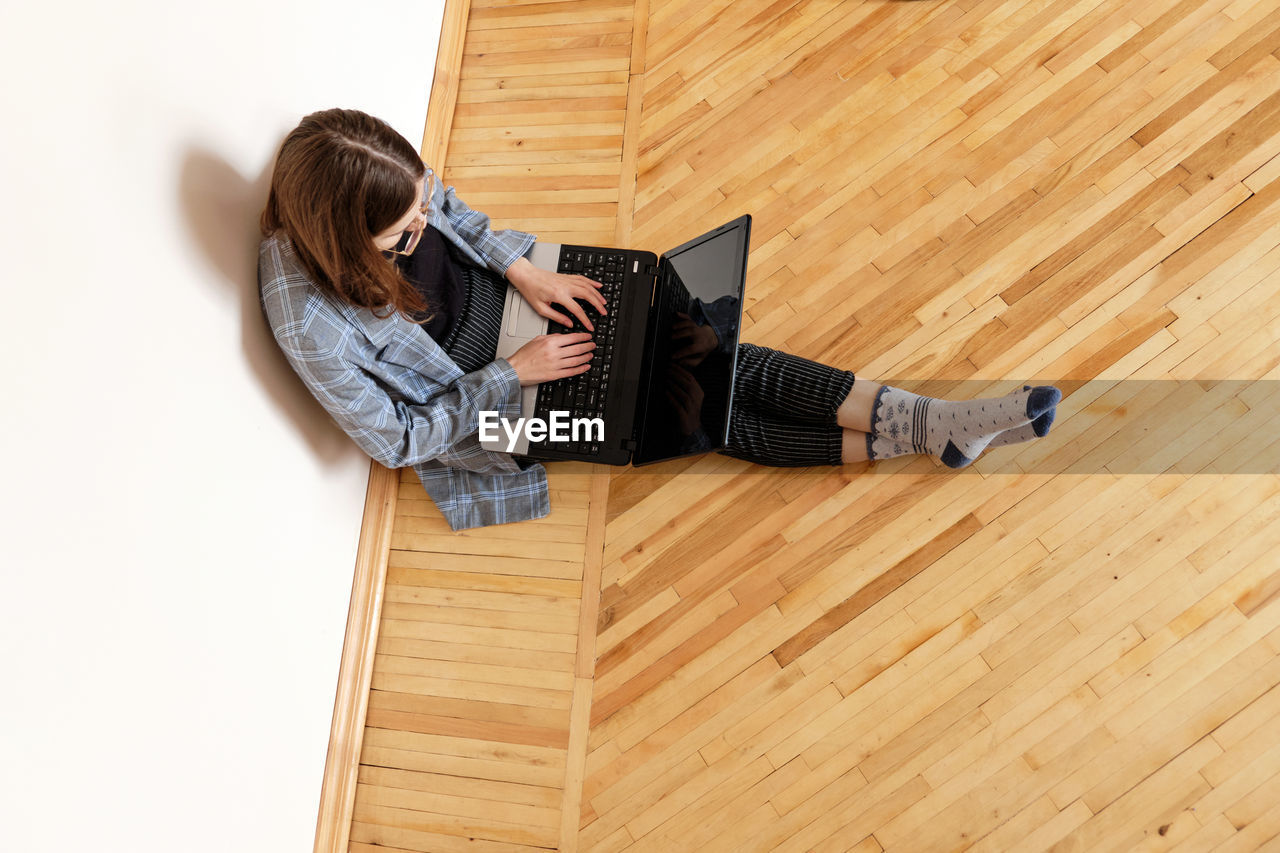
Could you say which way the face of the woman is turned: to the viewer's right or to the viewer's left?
to the viewer's right

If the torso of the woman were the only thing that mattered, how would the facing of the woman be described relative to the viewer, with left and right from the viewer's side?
facing to the right of the viewer
